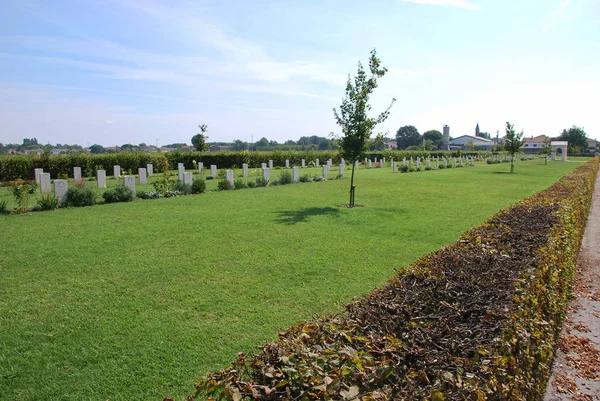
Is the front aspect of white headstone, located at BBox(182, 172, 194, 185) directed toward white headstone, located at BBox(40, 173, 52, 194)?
no

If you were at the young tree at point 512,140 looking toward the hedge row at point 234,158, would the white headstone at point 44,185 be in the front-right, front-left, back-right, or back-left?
front-left

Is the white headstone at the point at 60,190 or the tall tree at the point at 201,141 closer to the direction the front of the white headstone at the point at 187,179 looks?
the white headstone

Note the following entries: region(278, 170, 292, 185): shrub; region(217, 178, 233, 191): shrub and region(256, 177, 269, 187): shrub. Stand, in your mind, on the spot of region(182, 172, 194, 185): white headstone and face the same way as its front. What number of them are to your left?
3

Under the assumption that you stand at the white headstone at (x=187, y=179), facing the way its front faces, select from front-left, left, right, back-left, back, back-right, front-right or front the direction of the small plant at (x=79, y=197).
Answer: right

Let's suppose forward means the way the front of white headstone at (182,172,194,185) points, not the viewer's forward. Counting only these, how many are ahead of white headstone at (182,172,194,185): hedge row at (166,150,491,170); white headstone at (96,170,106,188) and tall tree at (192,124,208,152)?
0

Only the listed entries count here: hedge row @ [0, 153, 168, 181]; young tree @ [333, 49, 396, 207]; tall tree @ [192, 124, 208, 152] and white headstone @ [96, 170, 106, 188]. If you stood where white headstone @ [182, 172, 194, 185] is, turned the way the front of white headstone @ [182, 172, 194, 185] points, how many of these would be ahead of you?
1

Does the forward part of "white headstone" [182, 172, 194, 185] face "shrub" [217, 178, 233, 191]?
no

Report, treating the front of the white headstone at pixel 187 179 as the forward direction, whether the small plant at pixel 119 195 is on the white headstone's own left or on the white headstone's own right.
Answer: on the white headstone's own right

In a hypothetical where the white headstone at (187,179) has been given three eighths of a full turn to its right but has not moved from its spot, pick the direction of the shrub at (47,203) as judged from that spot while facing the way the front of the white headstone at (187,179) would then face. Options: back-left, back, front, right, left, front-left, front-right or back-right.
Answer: front-left

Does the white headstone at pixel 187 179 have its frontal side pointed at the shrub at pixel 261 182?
no

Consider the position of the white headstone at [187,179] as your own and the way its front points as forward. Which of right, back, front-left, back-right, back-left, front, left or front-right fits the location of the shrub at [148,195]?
right

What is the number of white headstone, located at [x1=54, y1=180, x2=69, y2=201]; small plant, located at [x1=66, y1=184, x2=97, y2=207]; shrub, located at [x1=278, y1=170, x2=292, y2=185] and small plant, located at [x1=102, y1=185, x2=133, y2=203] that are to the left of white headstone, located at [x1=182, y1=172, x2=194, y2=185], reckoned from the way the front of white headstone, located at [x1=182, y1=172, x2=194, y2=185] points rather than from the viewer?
1
